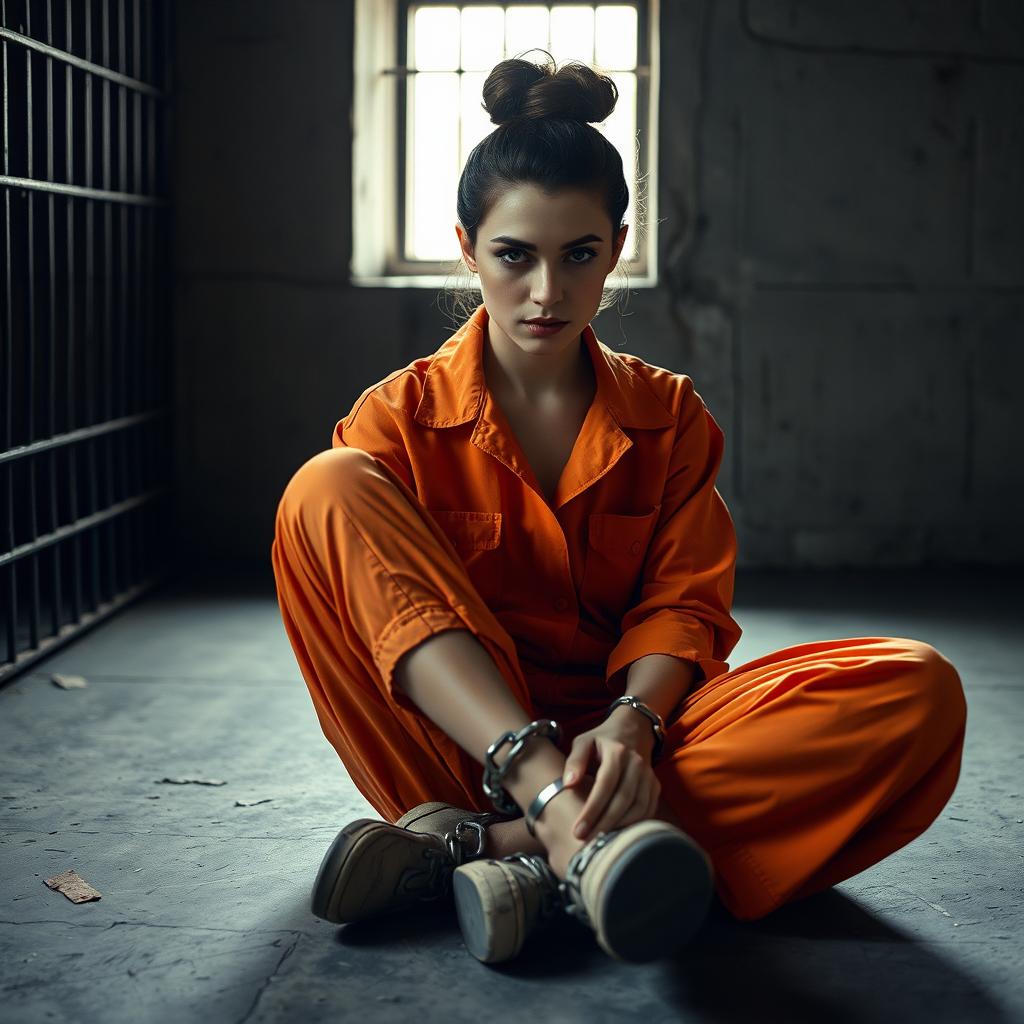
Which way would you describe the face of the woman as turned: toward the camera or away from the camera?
toward the camera

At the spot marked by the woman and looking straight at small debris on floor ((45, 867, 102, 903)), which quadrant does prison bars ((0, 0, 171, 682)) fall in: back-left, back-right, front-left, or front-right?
front-right

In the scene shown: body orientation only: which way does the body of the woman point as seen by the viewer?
toward the camera

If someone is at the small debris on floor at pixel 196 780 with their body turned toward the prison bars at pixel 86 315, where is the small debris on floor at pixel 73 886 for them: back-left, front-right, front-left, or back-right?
back-left

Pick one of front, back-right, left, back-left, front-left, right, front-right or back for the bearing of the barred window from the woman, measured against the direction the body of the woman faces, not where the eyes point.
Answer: back

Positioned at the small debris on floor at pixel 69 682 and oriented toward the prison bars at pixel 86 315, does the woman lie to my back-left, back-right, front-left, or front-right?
back-right

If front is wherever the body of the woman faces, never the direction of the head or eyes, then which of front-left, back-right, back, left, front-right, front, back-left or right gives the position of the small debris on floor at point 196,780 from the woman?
back-right
